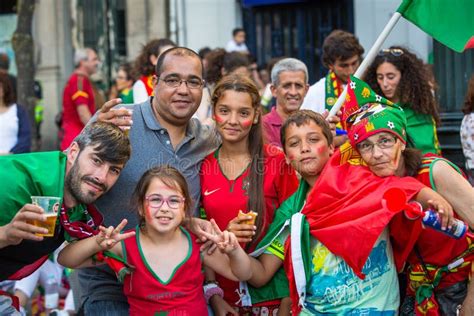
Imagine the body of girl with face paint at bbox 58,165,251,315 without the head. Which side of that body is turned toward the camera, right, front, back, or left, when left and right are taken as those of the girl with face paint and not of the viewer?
front

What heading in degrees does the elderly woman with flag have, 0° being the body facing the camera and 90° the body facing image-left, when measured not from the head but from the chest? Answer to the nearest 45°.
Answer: approximately 45°

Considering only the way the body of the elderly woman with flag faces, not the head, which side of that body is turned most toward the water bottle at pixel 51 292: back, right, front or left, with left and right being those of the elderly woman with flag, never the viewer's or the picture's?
right

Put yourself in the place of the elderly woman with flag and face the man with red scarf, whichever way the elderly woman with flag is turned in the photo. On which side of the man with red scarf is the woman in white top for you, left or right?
right

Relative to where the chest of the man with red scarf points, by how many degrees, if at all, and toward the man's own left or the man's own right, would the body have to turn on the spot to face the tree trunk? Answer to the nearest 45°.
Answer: approximately 135° to the man's own left

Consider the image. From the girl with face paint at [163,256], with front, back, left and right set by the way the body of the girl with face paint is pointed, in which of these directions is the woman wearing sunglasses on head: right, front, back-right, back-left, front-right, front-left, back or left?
back-left

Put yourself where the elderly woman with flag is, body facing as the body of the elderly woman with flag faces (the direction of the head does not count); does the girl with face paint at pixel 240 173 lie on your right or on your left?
on your right

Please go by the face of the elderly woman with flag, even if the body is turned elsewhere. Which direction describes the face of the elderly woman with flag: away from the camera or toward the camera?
toward the camera

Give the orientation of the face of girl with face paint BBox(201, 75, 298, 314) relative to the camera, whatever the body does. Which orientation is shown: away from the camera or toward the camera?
toward the camera

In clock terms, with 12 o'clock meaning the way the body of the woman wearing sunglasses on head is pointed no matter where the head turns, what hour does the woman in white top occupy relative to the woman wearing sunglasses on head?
The woman in white top is roughly at 2 o'clock from the woman wearing sunglasses on head.

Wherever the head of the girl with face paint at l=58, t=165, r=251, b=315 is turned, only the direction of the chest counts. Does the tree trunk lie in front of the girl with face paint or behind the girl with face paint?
behind

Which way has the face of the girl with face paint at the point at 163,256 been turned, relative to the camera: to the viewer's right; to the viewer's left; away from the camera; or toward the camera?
toward the camera

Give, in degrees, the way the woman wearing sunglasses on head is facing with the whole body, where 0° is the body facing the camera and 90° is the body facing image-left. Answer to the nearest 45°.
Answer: approximately 45°

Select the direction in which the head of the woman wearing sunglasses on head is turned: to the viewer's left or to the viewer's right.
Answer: to the viewer's left

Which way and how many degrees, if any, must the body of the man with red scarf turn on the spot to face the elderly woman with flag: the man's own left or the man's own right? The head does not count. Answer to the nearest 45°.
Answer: approximately 45° to the man's own left
